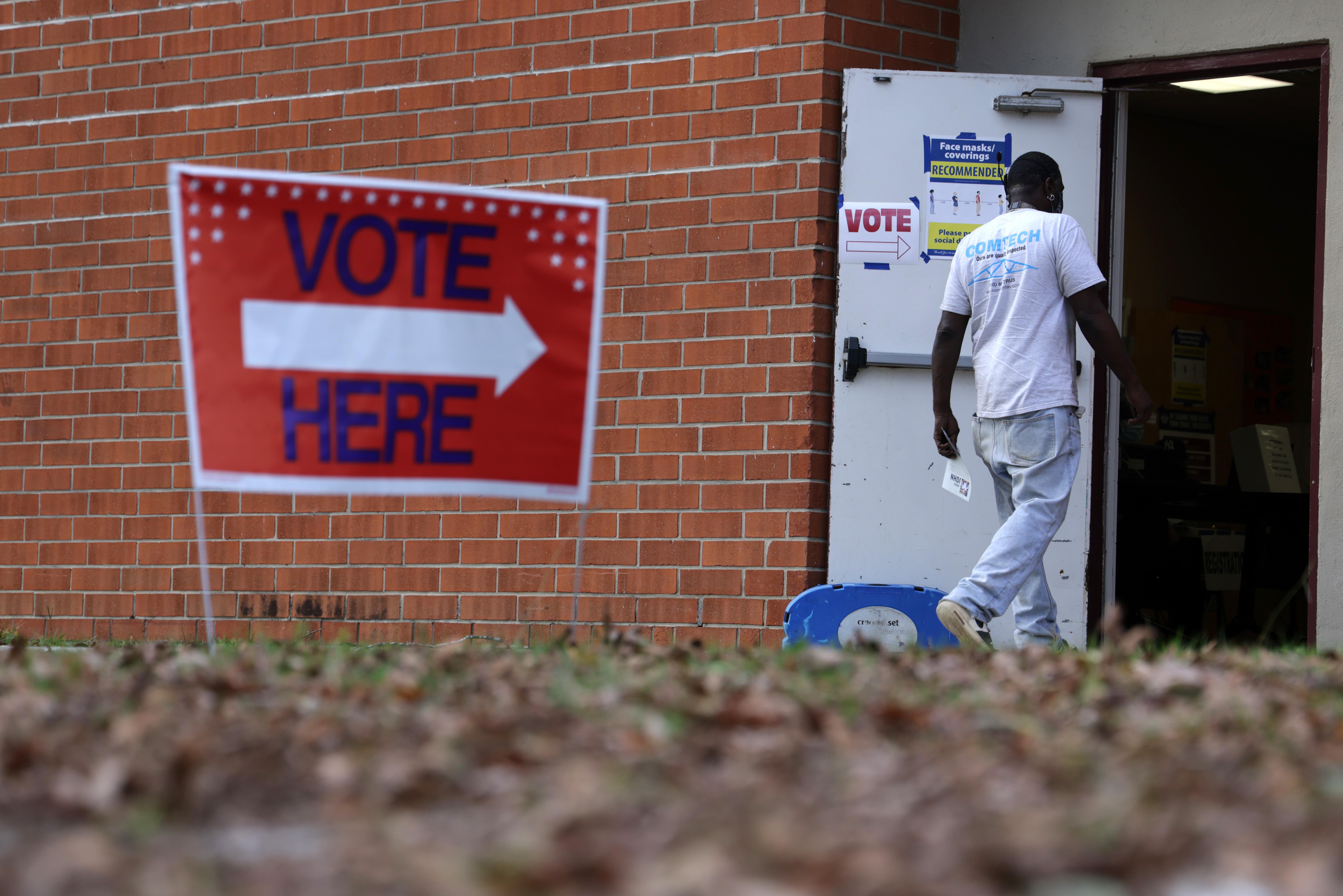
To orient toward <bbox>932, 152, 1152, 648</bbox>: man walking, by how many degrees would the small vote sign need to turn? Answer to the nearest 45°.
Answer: approximately 45° to its left

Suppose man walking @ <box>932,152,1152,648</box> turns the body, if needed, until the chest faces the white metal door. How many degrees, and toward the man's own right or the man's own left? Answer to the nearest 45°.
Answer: approximately 90° to the man's own left

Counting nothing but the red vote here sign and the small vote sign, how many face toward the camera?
2

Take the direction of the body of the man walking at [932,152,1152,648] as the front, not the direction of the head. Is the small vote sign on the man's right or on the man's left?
on the man's left

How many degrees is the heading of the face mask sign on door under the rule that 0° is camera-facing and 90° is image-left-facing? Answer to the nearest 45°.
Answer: approximately 0°

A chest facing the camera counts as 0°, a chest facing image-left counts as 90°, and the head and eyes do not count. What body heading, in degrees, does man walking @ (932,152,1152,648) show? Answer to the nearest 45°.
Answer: approximately 225°

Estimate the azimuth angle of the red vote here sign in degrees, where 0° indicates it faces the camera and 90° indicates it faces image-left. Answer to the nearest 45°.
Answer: approximately 0°

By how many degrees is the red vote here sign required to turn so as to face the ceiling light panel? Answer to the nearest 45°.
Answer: approximately 135° to its left

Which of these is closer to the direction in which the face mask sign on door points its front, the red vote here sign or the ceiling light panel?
the red vote here sign

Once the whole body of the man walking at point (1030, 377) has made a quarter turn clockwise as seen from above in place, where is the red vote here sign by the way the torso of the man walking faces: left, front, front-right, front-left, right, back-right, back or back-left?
right

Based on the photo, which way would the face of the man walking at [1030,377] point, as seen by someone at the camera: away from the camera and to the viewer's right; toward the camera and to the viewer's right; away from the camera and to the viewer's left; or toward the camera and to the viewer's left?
away from the camera and to the viewer's right

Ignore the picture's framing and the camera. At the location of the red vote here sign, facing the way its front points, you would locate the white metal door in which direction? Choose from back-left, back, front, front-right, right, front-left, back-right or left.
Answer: back-left
